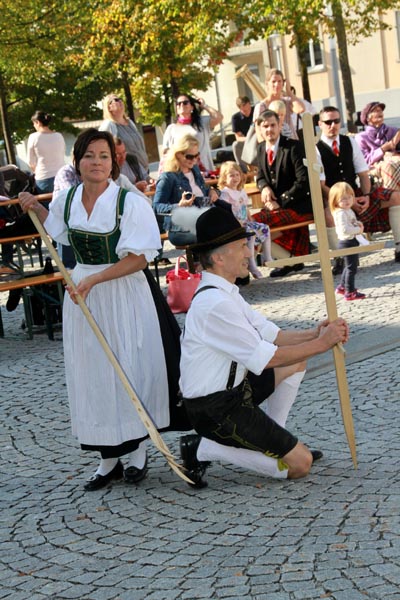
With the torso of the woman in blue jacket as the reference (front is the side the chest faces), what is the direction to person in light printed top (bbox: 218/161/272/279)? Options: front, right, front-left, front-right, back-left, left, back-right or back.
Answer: left

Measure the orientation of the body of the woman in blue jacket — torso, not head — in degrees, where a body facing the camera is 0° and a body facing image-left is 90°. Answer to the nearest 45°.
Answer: approximately 315°

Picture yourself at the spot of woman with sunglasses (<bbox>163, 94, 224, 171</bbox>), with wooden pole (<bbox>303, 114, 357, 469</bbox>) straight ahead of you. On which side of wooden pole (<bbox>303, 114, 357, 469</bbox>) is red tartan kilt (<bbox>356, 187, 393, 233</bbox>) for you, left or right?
left

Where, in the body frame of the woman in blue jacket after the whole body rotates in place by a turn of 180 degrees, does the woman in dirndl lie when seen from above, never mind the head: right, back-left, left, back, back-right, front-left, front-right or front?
back-left

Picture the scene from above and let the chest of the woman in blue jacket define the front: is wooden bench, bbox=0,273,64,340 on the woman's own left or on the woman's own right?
on the woman's own right

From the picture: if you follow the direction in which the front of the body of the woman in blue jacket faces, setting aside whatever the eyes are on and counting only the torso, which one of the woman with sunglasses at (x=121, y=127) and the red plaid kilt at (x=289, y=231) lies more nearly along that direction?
the red plaid kilt

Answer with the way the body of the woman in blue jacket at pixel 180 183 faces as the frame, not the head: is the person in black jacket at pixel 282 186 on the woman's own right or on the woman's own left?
on the woman's own left

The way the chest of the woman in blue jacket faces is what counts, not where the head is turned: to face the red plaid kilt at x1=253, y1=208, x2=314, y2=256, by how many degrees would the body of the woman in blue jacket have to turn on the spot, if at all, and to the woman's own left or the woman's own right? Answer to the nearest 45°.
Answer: approximately 90° to the woman's own left

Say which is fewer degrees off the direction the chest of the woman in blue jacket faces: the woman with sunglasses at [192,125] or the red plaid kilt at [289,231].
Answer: the red plaid kilt

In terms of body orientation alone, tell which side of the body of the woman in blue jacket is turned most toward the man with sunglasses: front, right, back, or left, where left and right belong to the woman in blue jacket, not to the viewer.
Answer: left

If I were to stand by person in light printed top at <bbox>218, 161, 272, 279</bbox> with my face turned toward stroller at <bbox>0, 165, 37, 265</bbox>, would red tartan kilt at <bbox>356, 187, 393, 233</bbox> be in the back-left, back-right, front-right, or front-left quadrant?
back-right
